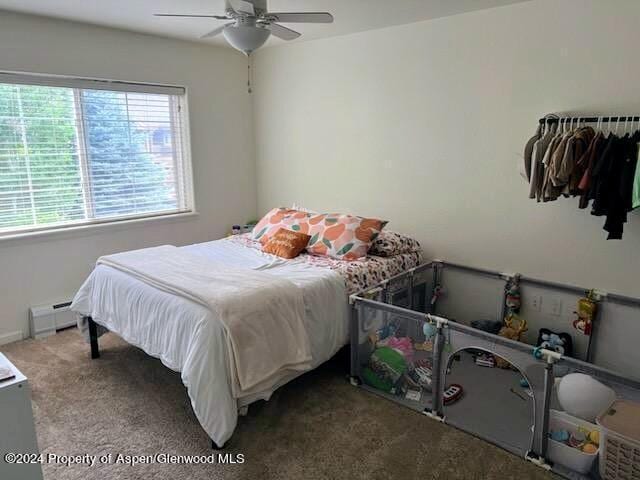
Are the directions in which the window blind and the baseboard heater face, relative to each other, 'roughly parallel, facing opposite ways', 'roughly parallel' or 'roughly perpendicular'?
roughly parallel

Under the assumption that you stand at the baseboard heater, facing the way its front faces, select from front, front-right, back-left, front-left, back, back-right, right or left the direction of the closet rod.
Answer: front

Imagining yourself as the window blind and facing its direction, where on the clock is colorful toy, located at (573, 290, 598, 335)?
The colorful toy is roughly at 12 o'clock from the window blind.

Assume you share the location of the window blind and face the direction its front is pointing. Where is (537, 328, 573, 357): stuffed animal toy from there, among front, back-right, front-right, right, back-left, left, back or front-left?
front

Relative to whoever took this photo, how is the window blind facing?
facing the viewer and to the right of the viewer

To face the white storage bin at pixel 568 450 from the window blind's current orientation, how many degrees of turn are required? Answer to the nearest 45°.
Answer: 0° — it already faces it

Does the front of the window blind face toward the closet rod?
yes

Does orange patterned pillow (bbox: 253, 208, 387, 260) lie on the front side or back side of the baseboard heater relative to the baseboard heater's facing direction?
on the front side

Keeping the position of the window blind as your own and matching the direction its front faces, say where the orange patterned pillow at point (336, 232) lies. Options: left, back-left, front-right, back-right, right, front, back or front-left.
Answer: front

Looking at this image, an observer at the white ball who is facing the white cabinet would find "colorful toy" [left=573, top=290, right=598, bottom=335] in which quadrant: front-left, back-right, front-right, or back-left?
back-right

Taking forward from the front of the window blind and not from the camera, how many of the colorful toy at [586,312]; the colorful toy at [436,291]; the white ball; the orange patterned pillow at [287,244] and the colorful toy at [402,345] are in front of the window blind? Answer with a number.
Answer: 5

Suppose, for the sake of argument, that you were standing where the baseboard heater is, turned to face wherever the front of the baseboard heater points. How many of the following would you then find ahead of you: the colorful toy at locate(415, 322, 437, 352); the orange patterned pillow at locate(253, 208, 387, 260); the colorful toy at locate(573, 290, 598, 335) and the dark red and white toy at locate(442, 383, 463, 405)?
4

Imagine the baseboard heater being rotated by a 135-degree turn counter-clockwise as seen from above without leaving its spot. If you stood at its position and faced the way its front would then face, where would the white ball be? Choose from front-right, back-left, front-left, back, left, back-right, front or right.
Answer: back-right

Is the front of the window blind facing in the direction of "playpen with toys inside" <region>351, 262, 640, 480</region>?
yes

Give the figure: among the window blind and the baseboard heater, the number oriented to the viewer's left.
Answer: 0

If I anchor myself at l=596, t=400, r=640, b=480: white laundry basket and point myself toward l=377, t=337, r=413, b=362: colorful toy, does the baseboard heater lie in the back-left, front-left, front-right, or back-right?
front-left

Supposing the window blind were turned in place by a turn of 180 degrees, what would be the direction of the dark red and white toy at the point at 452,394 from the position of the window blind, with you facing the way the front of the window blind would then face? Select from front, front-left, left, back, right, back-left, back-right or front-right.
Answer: back

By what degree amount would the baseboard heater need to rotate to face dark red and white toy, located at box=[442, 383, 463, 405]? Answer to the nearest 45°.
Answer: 0° — it already faces it
